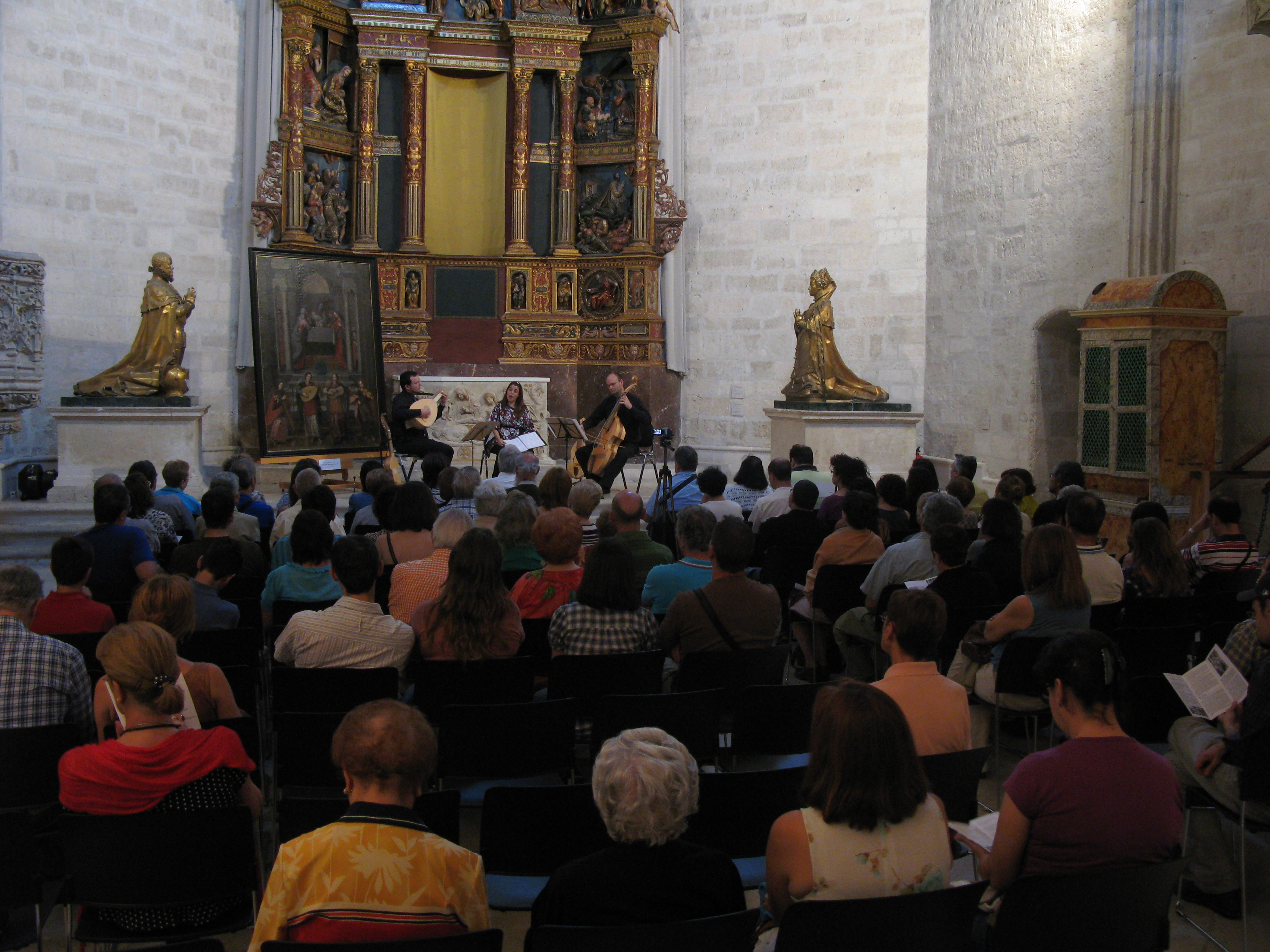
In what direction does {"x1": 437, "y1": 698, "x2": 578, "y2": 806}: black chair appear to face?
away from the camera

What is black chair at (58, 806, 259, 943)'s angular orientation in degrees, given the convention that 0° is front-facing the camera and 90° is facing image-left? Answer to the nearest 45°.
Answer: approximately 180°

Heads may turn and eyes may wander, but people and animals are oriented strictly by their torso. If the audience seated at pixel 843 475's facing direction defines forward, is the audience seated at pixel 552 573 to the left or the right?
on their left

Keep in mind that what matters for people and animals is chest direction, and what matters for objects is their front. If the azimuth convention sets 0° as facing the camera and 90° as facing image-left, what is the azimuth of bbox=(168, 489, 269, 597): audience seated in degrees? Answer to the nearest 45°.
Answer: approximately 180°

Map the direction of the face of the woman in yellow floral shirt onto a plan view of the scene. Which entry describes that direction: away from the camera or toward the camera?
away from the camera

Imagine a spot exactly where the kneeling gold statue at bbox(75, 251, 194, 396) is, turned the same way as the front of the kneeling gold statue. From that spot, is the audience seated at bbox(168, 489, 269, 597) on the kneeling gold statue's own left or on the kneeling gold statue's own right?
on the kneeling gold statue's own right

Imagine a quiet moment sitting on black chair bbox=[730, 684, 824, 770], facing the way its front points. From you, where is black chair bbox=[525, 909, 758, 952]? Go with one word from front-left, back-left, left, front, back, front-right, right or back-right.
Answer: back

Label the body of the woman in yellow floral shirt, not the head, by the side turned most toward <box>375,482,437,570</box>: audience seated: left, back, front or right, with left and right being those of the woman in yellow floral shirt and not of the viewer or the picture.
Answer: front

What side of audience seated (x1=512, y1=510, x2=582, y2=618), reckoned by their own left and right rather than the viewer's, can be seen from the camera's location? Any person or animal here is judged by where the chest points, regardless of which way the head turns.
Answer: back

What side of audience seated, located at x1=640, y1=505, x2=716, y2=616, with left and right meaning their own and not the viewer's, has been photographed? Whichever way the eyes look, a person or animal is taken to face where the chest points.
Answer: back

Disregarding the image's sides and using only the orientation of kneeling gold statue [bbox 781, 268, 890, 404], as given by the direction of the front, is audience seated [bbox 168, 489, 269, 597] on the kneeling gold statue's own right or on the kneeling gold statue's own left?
on the kneeling gold statue's own left

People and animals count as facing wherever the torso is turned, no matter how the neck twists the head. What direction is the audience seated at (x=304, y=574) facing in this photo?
away from the camera

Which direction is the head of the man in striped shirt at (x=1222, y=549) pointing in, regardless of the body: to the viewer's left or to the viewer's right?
to the viewer's left

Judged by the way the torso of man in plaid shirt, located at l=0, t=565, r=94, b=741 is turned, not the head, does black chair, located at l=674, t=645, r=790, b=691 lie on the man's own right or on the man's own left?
on the man's own right

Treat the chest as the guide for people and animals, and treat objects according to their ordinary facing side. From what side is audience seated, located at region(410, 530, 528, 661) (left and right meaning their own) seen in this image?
back

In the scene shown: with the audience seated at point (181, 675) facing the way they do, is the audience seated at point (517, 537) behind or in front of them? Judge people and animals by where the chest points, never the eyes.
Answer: in front
